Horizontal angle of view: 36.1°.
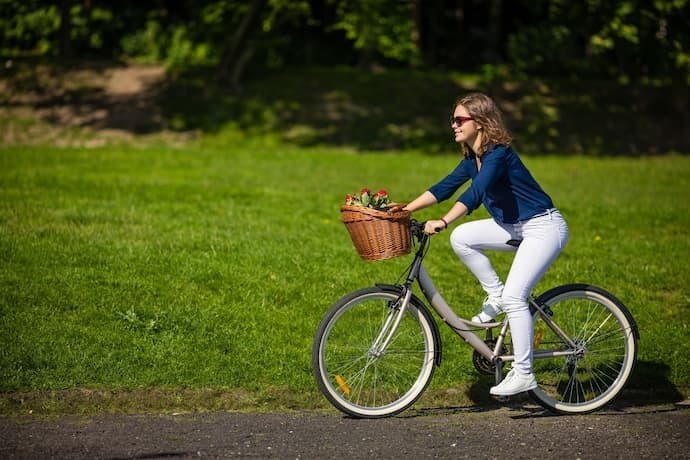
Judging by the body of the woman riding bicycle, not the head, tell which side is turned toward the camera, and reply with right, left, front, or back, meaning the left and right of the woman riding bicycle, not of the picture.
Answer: left
